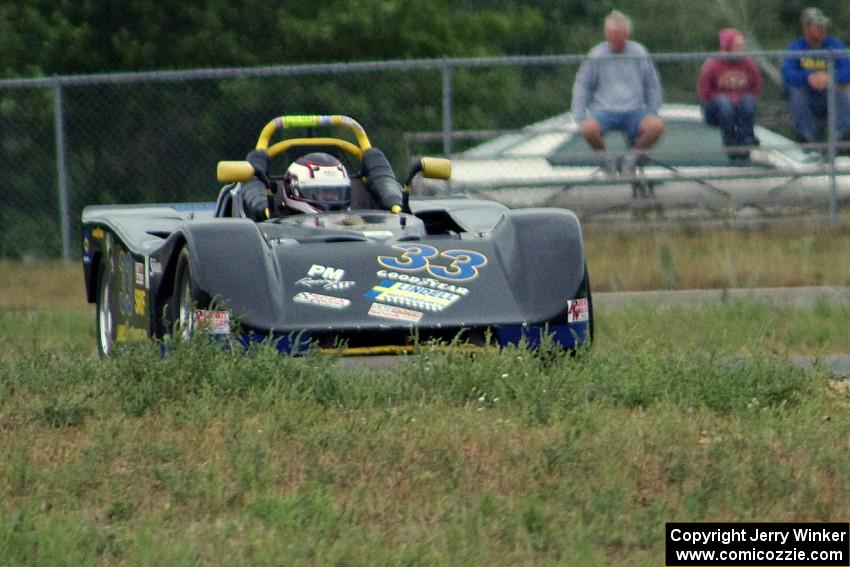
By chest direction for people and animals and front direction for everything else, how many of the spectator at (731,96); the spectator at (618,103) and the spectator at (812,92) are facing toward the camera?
3

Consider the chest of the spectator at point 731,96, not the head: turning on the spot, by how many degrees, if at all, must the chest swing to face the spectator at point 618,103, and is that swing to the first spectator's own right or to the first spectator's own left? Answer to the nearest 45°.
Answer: approximately 45° to the first spectator's own right

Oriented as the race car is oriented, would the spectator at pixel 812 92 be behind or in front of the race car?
behind

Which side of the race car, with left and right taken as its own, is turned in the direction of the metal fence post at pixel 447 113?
back

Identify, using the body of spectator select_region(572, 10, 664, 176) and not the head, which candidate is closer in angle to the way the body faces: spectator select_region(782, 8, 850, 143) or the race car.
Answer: the race car

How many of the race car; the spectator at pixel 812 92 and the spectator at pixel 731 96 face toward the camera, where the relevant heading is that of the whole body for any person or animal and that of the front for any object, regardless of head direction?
3

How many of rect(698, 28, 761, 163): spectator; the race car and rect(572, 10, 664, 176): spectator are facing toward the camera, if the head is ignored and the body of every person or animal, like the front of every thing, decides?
3

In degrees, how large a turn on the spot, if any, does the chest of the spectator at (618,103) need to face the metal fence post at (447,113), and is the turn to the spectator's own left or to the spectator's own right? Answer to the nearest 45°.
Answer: approximately 90° to the spectator's own right

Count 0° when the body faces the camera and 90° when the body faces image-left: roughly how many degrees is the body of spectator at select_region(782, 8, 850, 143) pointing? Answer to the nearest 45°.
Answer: approximately 0°
